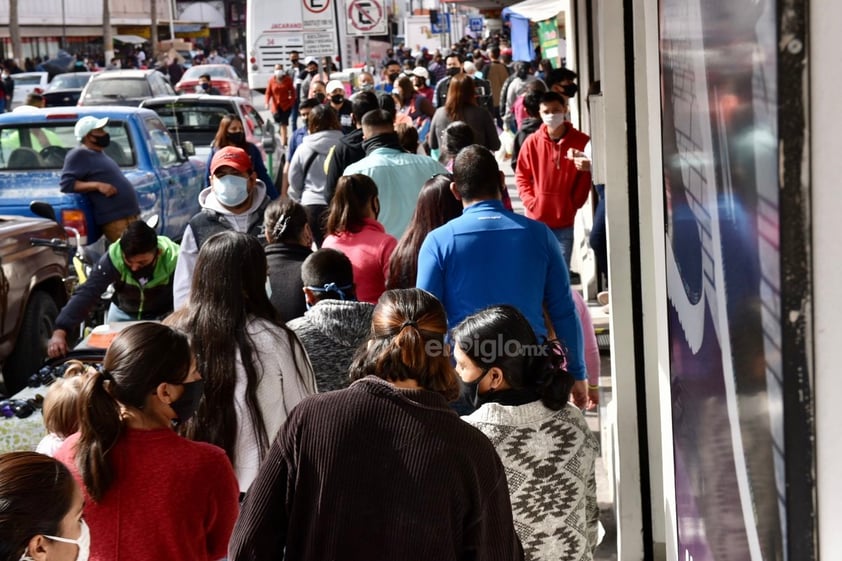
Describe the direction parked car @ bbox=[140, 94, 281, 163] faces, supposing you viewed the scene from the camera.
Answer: facing away from the viewer and to the right of the viewer

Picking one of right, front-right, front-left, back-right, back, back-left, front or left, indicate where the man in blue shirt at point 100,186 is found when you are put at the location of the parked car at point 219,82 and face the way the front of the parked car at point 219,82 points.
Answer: back

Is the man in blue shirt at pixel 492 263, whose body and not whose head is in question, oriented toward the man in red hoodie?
yes

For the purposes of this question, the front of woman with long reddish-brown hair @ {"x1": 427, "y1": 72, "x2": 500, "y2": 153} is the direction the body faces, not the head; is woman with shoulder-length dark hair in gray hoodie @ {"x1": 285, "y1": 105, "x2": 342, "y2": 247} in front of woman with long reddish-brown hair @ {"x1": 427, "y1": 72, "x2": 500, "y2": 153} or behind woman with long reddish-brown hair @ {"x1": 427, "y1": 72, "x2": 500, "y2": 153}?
behind

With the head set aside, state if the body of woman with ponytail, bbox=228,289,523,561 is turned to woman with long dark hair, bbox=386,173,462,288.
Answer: yes

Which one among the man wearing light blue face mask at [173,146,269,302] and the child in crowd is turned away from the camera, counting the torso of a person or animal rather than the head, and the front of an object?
the child in crowd

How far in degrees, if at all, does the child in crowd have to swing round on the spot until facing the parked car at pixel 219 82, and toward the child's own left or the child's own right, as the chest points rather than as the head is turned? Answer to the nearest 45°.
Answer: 0° — they already face it

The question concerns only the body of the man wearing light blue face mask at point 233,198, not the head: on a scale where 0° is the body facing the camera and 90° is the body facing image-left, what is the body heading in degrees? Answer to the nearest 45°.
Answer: approximately 0°

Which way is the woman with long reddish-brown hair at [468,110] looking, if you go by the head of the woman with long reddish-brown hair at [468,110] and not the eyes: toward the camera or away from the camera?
away from the camera

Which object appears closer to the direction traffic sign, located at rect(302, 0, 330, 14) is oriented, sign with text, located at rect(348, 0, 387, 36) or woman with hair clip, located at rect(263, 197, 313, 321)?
the woman with hair clip

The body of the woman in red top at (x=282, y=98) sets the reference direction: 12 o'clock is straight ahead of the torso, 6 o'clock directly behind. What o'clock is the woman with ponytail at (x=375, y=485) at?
The woman with ponytail is roughly at 12 o'clock from the woman in red top.

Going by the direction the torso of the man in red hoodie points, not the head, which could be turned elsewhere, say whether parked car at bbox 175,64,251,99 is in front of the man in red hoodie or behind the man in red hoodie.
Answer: behind

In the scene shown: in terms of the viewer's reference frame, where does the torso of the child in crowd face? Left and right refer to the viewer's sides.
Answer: facing away from the viewer
